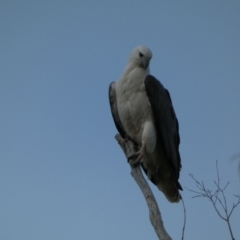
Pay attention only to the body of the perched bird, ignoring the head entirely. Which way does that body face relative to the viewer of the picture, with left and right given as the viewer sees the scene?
facing the viewer and to the left of the viewer
